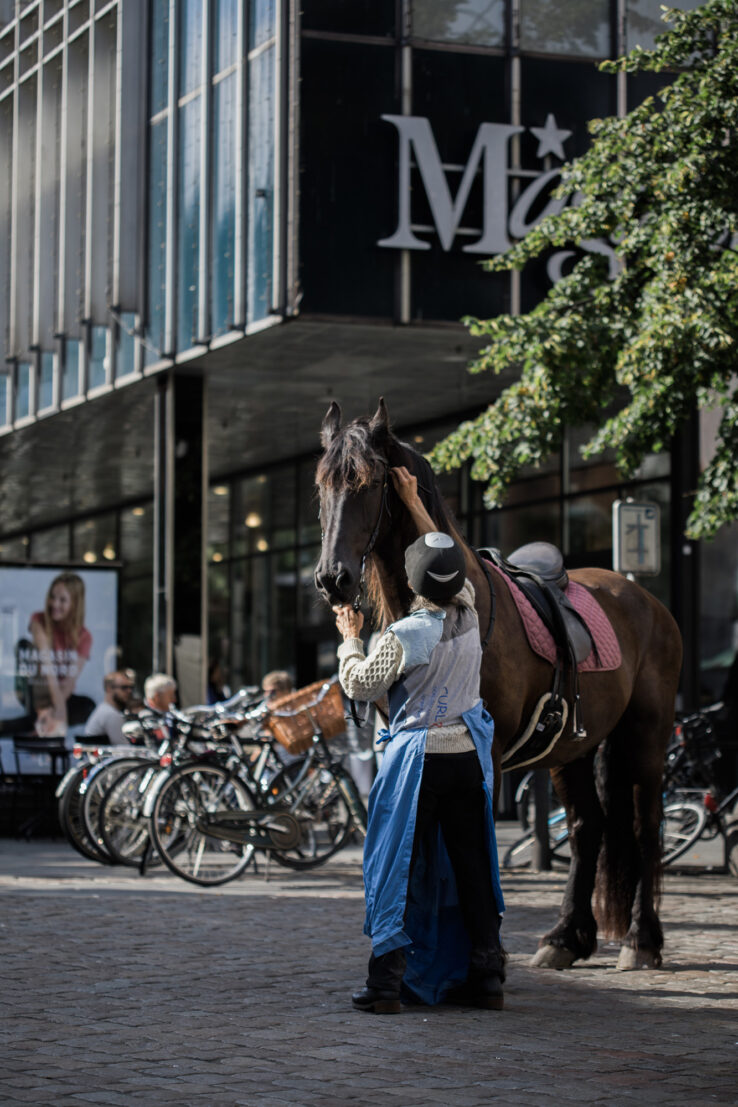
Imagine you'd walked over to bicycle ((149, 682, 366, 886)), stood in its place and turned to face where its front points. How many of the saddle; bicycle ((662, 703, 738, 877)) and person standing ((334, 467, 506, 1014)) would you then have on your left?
0

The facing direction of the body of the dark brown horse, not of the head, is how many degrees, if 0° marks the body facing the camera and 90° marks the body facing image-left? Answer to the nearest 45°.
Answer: approximately 45°

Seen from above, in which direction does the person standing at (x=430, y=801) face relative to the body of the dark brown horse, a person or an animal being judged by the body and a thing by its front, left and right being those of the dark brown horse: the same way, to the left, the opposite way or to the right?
to the right

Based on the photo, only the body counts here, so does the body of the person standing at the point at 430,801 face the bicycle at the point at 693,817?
no

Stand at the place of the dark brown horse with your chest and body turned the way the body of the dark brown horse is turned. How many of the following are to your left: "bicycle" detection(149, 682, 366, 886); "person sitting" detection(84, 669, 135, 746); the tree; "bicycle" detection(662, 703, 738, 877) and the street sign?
0

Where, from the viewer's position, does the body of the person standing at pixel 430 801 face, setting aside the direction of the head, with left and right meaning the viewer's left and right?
facing away from the viewer and to the left of the viewer

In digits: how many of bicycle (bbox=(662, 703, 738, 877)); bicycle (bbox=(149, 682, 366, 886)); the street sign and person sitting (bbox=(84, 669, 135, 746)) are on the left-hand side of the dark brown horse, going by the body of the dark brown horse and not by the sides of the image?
0

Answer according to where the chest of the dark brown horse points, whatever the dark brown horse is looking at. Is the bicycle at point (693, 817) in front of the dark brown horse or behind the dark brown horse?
behind

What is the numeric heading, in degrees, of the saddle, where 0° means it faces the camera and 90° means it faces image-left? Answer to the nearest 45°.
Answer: approximately 45°

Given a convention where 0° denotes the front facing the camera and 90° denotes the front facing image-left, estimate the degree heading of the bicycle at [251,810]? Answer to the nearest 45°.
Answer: approximately 225°

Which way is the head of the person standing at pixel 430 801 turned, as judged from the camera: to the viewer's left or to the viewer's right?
to the viewer's left

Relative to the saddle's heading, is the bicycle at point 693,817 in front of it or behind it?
behind
